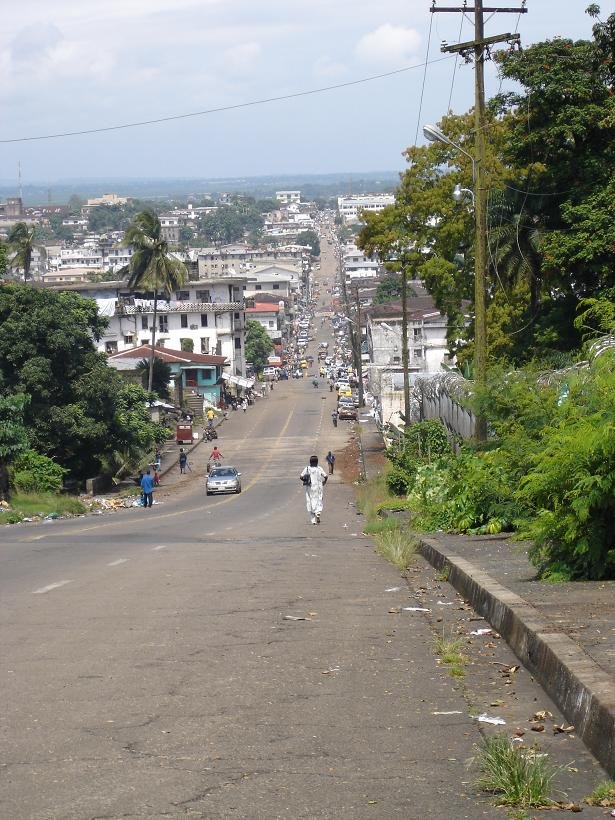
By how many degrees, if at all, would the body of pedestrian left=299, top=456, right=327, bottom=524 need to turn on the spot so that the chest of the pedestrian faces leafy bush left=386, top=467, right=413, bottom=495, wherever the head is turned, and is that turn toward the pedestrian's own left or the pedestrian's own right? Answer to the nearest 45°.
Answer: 0° — they already face it

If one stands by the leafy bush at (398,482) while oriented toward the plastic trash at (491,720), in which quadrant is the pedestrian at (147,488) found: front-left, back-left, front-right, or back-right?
back-right

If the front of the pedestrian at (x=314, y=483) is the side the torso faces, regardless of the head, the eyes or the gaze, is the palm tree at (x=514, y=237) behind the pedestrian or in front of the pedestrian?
in front

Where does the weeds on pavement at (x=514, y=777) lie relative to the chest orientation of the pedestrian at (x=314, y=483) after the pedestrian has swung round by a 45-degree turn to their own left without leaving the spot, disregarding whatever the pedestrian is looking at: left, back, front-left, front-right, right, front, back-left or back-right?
back-left

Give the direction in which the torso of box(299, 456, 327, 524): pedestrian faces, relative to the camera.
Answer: away from the camera

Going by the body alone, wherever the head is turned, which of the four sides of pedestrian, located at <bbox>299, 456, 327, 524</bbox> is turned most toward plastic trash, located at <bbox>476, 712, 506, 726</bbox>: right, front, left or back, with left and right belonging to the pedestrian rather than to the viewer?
back

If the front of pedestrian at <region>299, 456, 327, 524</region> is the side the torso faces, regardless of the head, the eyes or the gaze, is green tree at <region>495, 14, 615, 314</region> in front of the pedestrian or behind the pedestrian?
in front

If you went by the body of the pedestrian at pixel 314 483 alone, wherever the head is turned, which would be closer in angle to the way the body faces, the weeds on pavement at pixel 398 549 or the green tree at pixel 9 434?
the green tree
